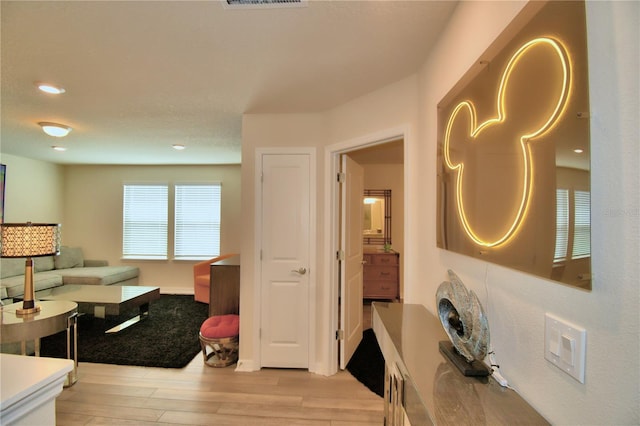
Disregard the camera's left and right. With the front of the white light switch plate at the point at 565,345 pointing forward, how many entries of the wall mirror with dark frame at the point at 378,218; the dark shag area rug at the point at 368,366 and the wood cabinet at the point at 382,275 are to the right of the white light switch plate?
3

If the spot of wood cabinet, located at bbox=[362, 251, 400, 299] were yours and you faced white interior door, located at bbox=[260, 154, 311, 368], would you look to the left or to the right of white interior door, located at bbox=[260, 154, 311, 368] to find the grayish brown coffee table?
right

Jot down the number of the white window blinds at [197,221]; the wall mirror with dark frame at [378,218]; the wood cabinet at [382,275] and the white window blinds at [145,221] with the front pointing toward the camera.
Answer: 4

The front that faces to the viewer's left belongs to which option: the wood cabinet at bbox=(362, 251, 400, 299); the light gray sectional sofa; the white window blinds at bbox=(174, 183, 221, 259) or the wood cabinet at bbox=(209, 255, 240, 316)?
the wood cabinet at bbox=(209, 255, 240, 316)

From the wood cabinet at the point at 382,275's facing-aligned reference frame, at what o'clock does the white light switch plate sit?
The white light switch plate is roughly at 12 o'clock from the wood cabinet.

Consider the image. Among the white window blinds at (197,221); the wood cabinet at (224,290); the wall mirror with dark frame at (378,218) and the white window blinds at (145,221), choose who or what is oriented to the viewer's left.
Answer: the wood cabinet

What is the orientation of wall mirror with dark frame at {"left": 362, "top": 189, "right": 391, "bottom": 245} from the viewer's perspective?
toward the camera

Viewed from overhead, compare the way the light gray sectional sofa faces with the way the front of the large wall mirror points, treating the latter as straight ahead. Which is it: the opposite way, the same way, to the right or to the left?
the opposite way

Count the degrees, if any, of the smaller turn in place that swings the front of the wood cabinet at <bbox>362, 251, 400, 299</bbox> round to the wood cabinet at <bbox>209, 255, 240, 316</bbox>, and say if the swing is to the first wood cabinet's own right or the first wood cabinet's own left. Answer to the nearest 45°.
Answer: approximately 45° to the first wood cabinet's own right

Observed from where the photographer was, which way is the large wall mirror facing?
facing the viewer and to the left of the viewer

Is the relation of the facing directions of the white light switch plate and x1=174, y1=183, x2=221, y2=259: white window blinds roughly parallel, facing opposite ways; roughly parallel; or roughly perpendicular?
roughly perpendicular

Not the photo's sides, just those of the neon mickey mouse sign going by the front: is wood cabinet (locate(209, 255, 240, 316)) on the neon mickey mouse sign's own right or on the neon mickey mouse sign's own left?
on the neon mickey mouse sign's own right

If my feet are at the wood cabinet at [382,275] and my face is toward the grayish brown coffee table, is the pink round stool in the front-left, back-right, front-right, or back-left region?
front-left

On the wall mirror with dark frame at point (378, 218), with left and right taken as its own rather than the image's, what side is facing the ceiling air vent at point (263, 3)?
front

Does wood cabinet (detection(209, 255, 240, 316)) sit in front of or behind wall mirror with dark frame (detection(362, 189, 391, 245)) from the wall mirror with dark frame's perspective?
in front

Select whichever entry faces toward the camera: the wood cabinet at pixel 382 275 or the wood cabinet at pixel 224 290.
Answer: the wood cabinet at pixel 382 275

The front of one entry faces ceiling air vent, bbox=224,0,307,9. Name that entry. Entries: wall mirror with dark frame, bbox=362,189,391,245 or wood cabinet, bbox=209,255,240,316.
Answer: the wall mirror with dark frame

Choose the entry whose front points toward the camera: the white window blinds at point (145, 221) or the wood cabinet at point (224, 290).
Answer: the white window blinds

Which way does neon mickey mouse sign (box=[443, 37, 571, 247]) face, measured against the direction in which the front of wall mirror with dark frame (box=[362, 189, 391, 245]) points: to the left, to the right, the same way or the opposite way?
to the right

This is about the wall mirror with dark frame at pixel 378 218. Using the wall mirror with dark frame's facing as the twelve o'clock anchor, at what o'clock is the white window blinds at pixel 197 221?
The white window blinds is roughly at 3 o'clock from the wall mirror with dark frame.
